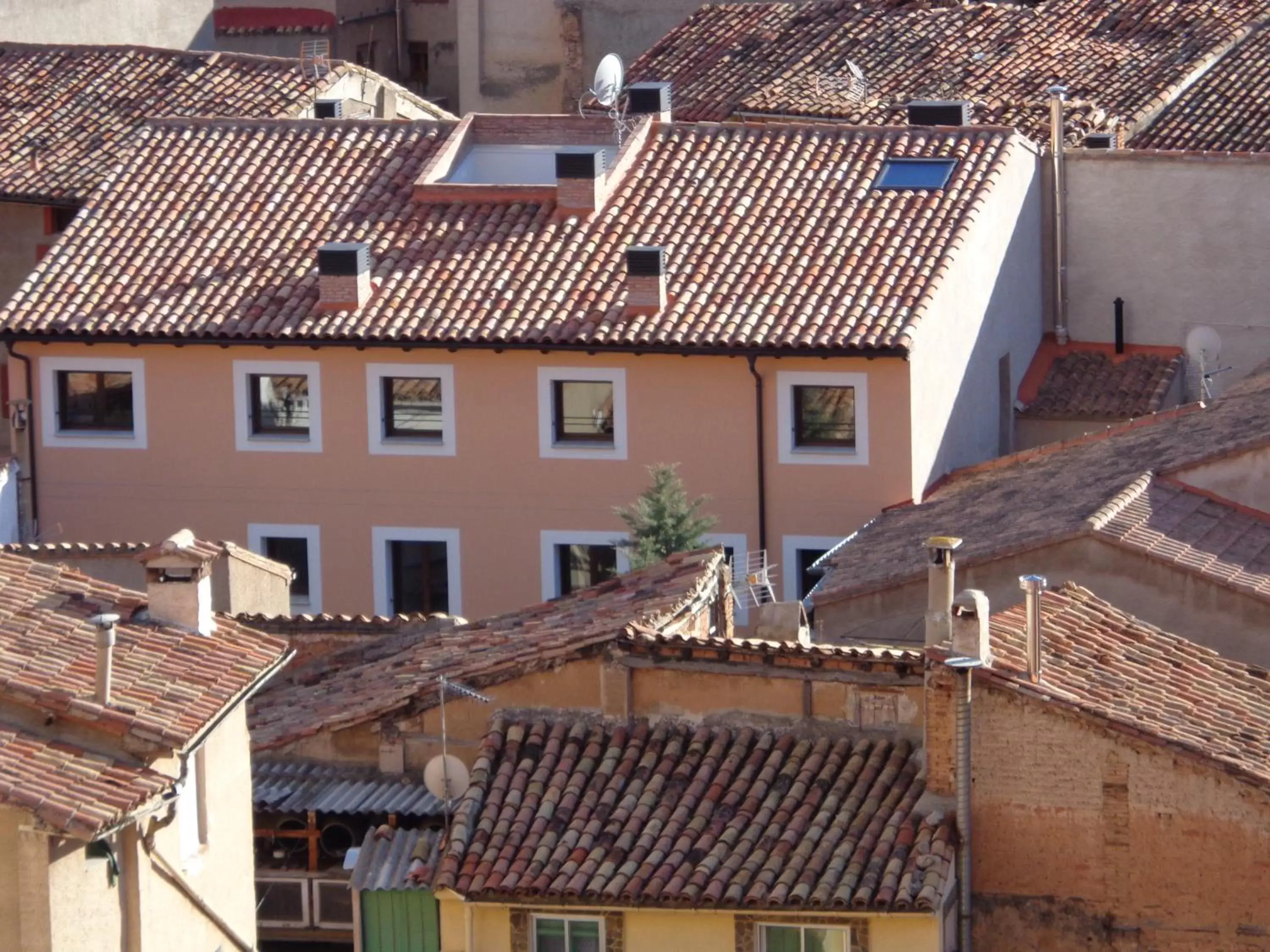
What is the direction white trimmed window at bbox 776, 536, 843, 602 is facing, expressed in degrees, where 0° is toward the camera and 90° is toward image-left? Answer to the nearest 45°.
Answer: approximately 0°

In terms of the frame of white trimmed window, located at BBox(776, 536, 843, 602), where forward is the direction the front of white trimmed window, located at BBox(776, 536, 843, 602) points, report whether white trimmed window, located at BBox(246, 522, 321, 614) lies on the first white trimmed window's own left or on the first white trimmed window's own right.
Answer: on the first white trimmed window's own right

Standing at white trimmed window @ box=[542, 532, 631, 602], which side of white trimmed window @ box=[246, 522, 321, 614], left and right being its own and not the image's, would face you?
left

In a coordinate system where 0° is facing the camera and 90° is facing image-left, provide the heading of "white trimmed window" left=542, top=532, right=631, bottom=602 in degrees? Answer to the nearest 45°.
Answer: approximately 0°

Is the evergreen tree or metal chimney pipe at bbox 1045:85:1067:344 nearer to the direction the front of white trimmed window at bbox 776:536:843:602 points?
the evergreen tree
